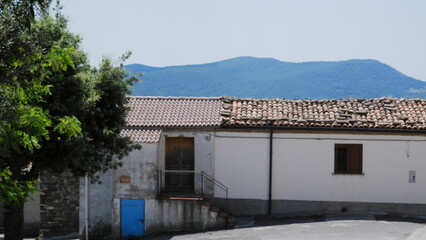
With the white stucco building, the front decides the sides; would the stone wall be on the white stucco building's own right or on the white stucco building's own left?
on the white stucco building's own right

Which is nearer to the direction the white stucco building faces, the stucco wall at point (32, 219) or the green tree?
the green tree

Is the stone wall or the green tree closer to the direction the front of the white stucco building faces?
the green tree

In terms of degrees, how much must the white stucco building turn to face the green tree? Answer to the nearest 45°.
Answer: approximately 45° to its right

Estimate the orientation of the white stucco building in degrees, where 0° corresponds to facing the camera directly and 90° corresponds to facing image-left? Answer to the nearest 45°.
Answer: approximately 0°
